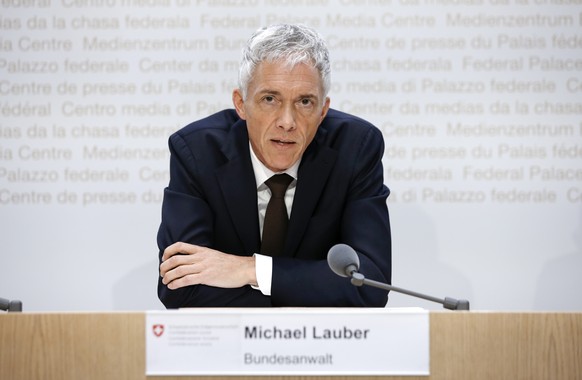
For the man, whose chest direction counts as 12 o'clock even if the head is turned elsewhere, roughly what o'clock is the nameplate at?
The nameplate is roughly at 12 o'clock from the man.

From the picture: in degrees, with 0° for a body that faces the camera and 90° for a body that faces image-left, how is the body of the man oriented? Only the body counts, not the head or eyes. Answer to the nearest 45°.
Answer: approximately 0°

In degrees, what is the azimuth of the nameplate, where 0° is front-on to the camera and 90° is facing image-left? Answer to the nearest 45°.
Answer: approximately 0°

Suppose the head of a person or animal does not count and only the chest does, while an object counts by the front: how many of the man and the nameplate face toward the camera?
2

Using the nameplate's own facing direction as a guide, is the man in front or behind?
behind
